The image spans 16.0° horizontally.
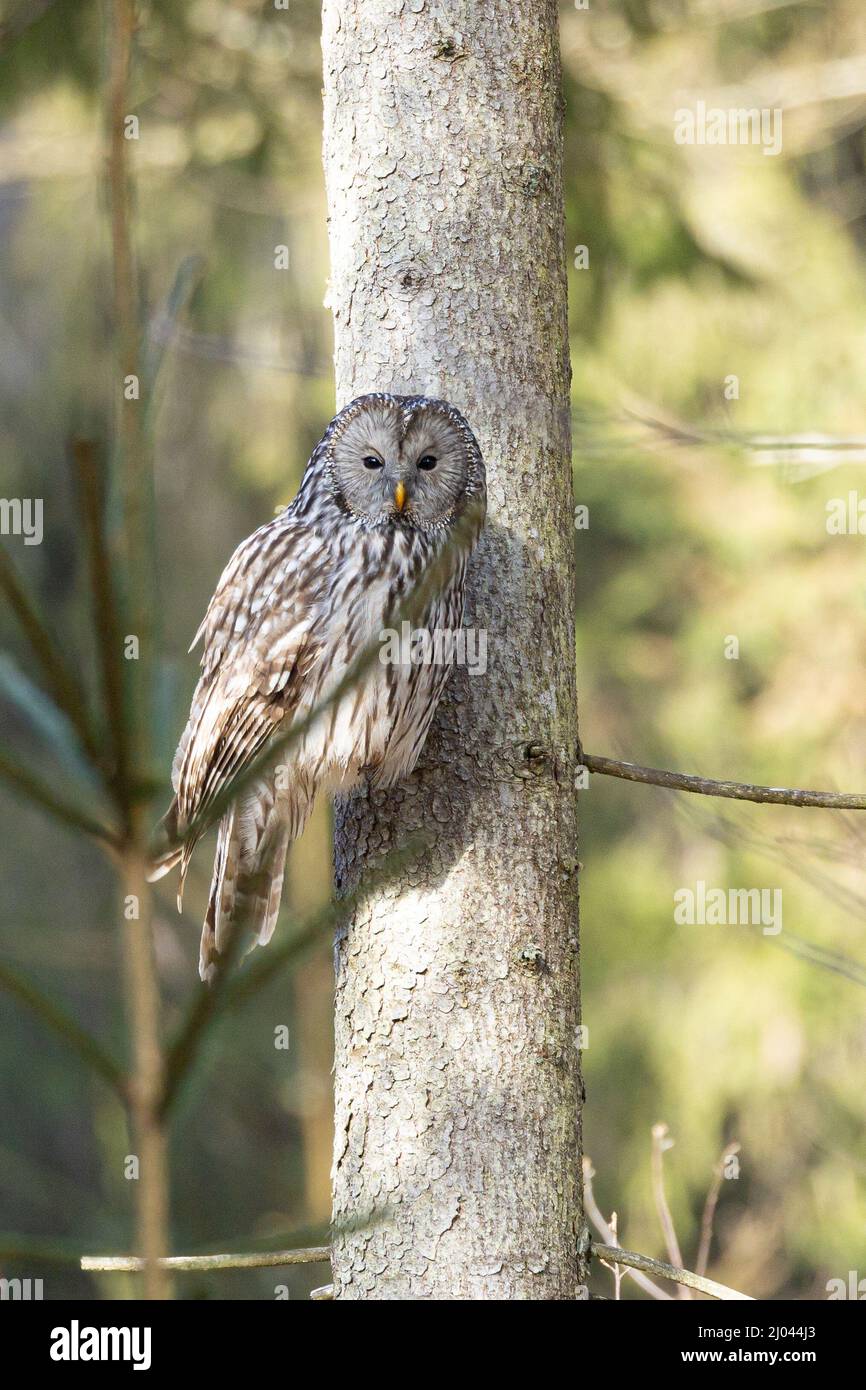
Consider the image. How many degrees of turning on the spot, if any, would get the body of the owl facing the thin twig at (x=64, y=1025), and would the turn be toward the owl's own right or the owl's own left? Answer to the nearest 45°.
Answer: approximately 45° to the owl's own right

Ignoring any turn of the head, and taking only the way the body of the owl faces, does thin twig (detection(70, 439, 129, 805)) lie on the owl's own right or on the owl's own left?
on the owl's own right

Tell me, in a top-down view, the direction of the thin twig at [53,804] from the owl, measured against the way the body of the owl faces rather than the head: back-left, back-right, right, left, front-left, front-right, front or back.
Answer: front-right

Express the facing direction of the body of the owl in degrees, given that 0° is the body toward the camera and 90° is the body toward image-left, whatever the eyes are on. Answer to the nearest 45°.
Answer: approximately 315°
